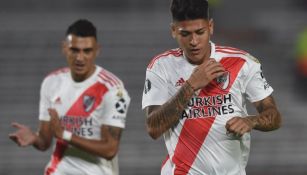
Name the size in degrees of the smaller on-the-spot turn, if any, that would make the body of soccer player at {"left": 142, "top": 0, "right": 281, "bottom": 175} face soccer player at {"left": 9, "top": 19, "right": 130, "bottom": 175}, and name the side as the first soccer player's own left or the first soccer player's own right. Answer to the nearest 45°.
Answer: approximately 135° to the first soccer player's own right

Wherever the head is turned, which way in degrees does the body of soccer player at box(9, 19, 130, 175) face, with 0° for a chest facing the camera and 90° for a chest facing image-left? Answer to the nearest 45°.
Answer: approximately 45°

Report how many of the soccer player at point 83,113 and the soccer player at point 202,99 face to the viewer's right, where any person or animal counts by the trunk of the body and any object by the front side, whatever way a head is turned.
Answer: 0

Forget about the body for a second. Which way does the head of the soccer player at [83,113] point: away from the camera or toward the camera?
toward the camera

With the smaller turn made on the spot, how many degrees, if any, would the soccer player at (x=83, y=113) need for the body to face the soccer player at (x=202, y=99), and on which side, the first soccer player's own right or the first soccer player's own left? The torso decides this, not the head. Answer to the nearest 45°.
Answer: approximately 90° to the first soccer player's own left

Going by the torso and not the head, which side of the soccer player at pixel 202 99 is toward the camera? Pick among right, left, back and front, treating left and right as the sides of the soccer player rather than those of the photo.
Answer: front
